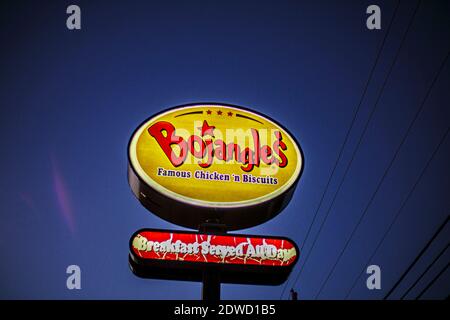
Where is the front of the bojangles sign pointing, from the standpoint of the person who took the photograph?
facing the viewer

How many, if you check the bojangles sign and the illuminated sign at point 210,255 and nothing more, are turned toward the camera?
2
